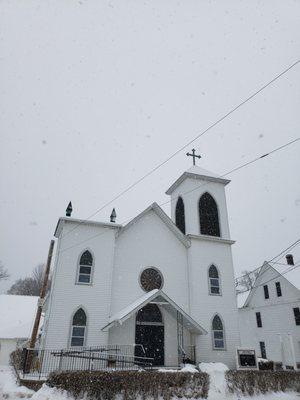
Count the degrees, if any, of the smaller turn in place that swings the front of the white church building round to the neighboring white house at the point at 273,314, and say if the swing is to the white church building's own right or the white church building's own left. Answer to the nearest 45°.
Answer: approximately 135° to the white church building's own left

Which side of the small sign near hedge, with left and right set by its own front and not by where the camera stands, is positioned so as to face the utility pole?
right

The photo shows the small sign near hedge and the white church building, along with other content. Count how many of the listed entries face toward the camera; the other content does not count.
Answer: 2

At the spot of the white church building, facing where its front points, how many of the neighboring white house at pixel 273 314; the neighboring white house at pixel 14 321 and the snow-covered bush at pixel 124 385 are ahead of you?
1

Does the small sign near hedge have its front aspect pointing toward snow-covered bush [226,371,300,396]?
yes

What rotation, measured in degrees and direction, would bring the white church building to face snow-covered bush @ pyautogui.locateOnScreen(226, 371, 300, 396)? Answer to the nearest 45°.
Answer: approximately 45° to its left

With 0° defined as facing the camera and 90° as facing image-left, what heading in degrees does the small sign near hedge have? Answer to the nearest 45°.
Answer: approximately 0°

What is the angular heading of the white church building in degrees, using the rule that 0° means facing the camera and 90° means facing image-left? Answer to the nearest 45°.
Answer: approximately 0°

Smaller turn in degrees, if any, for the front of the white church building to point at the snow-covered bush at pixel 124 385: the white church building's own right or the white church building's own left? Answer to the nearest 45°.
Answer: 0° — it already faces it
